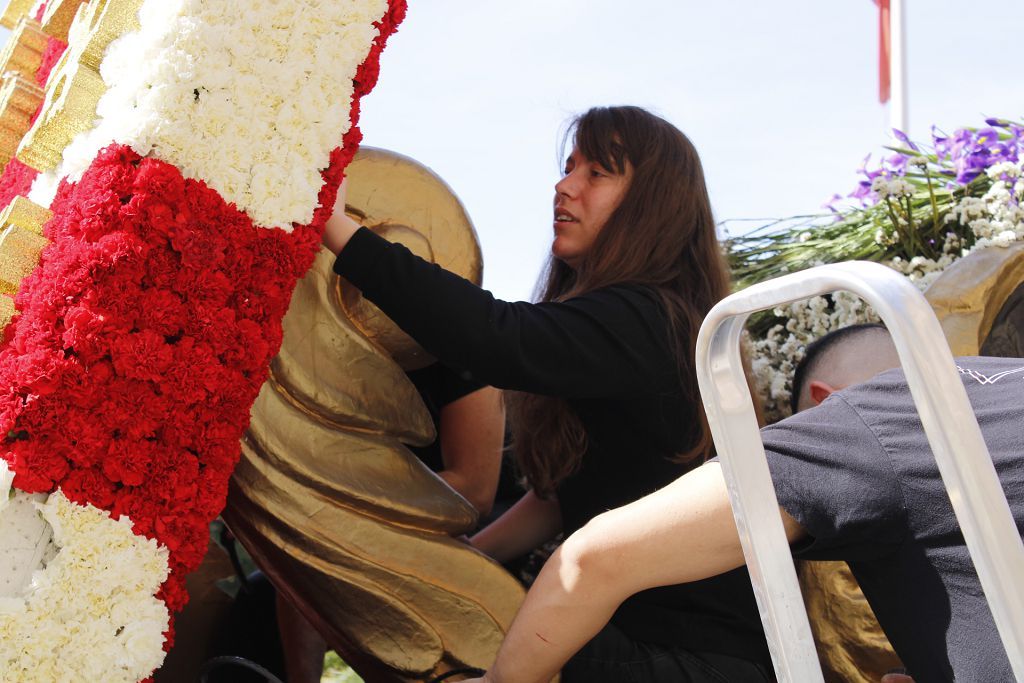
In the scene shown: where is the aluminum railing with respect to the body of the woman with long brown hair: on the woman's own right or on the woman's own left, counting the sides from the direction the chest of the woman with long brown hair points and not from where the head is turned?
on the woman's own left

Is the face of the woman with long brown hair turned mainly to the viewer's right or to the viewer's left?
to the viewer's left

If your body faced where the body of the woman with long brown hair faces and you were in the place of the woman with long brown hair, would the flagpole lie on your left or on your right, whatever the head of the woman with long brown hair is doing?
on your right

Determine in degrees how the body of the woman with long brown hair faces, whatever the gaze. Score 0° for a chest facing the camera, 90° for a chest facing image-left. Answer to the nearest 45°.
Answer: approximately 90°
